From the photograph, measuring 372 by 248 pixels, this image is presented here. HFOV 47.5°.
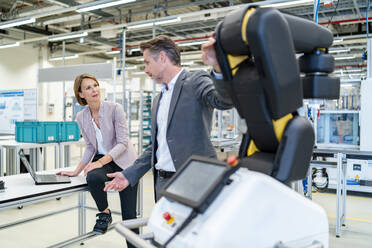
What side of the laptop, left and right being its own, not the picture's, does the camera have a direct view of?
right

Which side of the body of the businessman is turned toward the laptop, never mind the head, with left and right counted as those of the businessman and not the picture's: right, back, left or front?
right

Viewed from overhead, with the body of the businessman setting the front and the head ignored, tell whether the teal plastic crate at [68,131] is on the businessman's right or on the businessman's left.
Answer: on the businessman's right

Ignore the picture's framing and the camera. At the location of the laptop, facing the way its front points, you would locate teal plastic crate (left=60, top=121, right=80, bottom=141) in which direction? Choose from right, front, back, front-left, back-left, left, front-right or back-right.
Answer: left

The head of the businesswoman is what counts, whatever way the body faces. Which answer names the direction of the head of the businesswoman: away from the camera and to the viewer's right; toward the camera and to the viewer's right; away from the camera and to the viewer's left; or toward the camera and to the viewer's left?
toward the camera and to the viewer's right
